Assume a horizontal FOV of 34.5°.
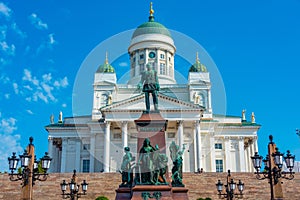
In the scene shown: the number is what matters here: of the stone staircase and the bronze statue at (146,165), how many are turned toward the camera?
2

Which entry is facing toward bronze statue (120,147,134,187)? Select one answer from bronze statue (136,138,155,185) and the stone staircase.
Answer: the stone staircase

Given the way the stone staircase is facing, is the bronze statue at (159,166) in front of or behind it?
in front

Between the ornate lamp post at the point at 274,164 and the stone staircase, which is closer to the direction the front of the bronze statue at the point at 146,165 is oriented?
the ornate lamp post

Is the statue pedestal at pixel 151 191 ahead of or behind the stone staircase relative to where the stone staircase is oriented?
ahead

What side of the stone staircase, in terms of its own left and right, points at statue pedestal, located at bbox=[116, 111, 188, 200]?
front

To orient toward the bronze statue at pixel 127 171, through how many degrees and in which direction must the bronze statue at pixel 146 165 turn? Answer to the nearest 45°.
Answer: approximately 135° to its right

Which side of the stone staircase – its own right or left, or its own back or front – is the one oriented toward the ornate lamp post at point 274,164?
front

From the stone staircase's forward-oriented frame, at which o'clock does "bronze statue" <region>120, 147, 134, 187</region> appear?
The bronze statue is roughly at 12 o'clock from the stone staircase.

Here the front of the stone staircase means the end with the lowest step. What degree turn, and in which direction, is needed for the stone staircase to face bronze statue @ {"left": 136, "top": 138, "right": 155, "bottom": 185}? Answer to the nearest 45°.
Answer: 0° — it already faces it

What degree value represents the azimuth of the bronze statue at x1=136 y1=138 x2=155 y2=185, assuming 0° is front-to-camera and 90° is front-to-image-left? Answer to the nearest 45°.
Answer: approximately 0°

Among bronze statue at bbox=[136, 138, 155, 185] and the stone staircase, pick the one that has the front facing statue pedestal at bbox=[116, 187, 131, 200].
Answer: the stone staircase

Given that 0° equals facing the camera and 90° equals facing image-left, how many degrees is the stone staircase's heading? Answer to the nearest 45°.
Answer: approximately 0°
